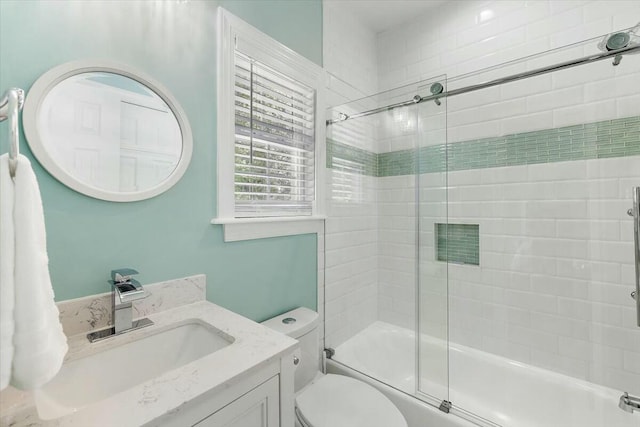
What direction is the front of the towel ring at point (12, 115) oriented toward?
to the viewer's right

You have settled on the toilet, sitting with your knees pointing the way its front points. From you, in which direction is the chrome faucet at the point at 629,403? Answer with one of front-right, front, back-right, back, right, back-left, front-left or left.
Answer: front-left

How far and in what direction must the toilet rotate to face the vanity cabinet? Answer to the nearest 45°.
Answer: approximately 45° to its right

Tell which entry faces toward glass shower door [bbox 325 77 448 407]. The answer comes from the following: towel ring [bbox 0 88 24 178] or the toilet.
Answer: the towel ring

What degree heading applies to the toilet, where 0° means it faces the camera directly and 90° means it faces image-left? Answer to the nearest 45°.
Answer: approximately 315°

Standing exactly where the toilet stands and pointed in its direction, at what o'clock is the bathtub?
The bathtub is roughly at 10 o'clock from the toilet.

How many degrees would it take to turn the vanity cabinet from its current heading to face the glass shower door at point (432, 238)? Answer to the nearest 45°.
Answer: approximately 90° to its left

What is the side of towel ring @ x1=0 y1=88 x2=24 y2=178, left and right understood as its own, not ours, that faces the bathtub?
front

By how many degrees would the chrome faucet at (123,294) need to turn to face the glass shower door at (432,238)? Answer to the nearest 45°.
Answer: approximately 45° to its left

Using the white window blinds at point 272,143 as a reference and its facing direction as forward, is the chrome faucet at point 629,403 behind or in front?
in front

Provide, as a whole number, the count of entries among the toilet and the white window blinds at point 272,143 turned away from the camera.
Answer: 0
